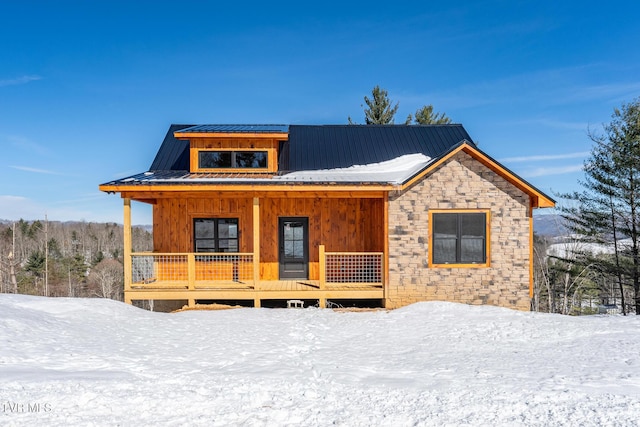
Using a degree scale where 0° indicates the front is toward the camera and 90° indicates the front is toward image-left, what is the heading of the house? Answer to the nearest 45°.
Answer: approximately 0°
